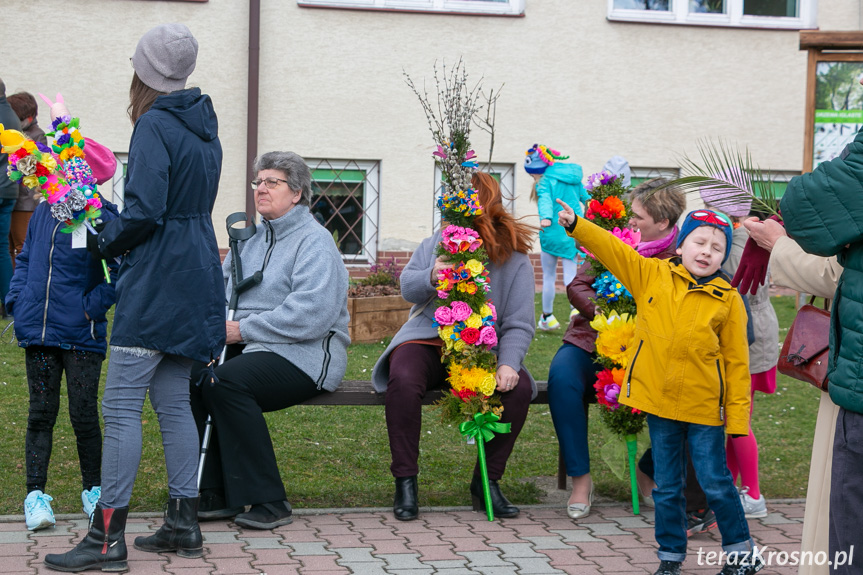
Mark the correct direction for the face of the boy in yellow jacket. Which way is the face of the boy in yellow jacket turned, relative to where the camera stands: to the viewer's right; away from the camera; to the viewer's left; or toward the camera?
toward the camera

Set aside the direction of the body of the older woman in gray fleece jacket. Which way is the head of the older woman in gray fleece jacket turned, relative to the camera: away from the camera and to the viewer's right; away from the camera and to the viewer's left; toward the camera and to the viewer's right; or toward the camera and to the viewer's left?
toward the camera and to the viewer's left

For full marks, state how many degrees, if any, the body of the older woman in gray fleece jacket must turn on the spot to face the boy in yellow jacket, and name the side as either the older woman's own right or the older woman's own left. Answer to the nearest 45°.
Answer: approximately 90° to the older woman's own left

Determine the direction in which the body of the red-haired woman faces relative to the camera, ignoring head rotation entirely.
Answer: toward the camera

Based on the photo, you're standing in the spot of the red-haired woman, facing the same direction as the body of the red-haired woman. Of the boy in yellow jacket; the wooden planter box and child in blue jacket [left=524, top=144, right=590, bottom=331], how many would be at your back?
2

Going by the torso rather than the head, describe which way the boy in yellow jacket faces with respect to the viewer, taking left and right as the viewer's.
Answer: facing the viewer

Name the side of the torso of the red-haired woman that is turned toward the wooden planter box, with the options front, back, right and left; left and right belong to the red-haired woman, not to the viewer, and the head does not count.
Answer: back

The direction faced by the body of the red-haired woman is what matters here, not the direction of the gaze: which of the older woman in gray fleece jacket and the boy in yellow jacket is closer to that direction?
the boy in yellow jacket

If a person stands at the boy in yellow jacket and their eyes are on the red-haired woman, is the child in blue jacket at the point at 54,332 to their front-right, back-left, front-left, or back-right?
front-left

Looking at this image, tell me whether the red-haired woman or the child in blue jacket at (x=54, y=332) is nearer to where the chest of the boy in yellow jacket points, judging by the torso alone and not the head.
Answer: the child in blue jacket

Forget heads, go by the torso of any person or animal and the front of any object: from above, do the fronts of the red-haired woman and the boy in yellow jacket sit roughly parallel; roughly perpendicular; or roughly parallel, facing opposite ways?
roughly parallel

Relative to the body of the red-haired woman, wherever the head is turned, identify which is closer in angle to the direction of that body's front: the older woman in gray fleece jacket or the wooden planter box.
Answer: the older woman in gray fleece jacket

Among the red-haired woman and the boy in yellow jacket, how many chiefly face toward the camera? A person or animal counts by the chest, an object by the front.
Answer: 2

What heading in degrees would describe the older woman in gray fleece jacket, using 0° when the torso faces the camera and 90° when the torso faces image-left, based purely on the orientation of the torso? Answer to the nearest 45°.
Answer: approximately 45°

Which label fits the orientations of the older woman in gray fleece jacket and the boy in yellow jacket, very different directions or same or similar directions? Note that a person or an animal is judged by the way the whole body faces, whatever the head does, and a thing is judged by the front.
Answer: same or similar directions
